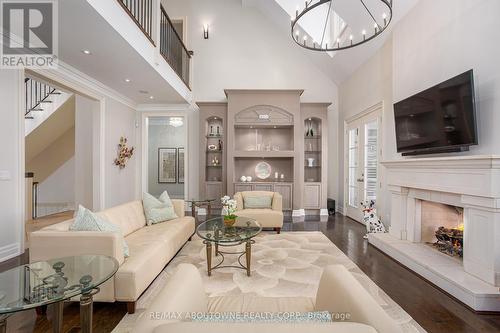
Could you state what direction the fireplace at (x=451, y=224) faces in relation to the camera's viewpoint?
facing the viewer and to the left of the viewer

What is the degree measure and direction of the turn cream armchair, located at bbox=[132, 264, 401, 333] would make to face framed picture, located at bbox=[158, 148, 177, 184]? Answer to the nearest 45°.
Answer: approximately 45° to its left

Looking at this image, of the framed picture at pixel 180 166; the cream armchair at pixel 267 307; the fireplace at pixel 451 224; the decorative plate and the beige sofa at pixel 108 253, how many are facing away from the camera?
1

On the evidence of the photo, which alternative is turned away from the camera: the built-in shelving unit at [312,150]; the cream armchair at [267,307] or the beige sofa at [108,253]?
the cream armchair at [267,307]

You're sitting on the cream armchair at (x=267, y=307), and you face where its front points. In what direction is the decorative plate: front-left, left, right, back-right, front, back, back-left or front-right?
front

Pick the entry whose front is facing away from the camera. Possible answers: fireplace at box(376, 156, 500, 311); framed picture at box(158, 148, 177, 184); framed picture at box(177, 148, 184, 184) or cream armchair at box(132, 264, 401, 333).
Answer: the cream armchair

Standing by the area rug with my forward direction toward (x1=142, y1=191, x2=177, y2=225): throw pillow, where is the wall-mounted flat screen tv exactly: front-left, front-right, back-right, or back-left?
back-right

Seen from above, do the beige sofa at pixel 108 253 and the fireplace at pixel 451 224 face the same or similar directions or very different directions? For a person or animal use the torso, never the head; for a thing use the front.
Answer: very different directions

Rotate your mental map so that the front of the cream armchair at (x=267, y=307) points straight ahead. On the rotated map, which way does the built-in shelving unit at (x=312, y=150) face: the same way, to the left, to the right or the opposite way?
the opposite way

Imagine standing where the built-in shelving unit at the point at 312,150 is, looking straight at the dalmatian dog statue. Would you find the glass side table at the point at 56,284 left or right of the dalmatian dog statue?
right

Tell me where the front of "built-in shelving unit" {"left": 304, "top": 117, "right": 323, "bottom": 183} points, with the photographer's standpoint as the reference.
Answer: facing the viewer

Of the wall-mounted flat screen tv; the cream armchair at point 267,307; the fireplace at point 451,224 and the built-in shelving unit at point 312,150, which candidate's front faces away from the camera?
the cream armchair

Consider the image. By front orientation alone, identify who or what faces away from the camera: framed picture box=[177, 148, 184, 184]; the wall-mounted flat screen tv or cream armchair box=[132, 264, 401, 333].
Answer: the cream armchair

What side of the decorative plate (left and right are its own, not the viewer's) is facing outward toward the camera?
front

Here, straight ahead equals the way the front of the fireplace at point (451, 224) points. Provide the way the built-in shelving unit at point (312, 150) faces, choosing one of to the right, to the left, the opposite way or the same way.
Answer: to the left

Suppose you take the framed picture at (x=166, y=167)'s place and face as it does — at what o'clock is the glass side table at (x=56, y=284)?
The glass side table is roughly at 12 o'clock from the framed picture.
